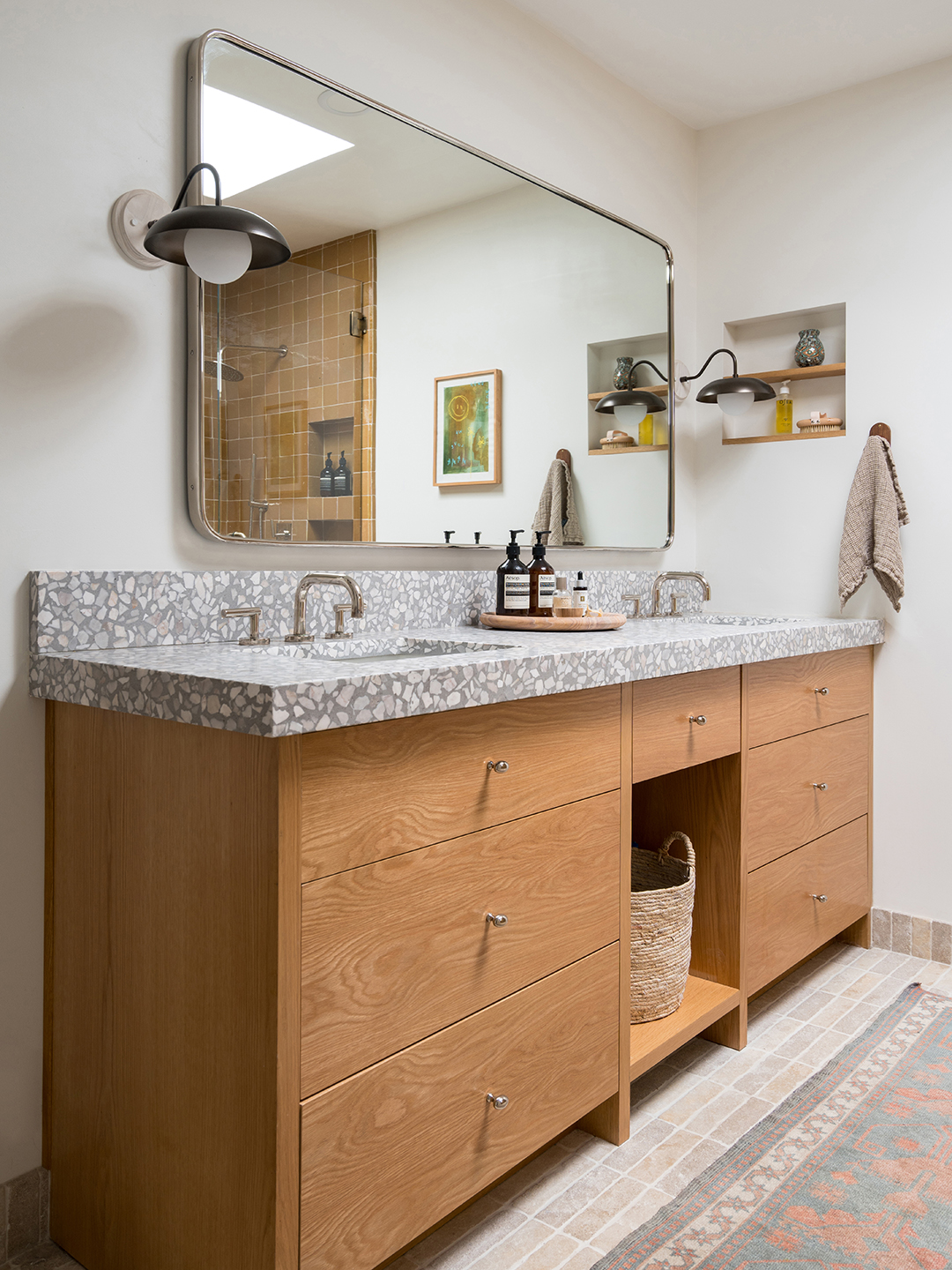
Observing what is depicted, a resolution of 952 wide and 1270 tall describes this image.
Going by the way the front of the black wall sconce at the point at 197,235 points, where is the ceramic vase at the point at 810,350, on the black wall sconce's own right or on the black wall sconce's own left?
on the black wall sconce's own left

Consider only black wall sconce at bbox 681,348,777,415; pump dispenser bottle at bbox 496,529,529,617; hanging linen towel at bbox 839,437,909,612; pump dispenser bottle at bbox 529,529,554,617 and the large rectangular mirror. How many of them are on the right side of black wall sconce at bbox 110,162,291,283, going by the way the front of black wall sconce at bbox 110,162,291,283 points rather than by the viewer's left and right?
0

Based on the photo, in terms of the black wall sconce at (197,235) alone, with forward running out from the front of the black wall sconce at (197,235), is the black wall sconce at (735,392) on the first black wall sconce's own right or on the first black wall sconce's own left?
on the first black wall sconce's own left

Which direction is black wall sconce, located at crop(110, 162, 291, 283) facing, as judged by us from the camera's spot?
facing the viewer and to the right of the viewer

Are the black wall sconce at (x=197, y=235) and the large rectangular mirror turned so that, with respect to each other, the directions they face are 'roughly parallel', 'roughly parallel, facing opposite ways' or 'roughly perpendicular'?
roughly parallel

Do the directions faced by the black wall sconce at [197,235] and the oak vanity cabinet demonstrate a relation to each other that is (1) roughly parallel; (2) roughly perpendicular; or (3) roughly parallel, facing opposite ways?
roughly parallel

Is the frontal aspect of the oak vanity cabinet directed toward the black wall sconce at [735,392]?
no

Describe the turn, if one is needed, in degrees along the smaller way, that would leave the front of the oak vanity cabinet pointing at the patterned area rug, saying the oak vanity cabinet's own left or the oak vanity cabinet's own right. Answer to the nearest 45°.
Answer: approximately 45° to the oak vanity cabinet's own left

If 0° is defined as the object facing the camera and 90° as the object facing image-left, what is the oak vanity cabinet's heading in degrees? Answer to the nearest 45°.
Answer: approximately 315°

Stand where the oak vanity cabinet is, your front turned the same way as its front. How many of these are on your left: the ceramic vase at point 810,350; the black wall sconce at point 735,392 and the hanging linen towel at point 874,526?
3

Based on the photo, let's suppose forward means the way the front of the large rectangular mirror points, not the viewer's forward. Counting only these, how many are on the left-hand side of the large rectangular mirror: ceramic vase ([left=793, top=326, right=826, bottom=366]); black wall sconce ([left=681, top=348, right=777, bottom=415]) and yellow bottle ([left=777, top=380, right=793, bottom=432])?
3

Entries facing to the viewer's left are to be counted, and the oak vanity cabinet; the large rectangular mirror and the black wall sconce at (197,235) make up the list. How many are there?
0

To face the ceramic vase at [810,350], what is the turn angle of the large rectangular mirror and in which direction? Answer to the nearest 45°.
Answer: approximately 90° to its left

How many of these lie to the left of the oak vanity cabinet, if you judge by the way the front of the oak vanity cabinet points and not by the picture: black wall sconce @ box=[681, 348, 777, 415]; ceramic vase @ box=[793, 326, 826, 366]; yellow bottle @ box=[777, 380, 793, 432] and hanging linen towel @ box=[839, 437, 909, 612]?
4

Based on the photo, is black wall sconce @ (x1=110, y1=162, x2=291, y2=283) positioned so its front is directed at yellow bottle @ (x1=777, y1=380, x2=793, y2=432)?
no
